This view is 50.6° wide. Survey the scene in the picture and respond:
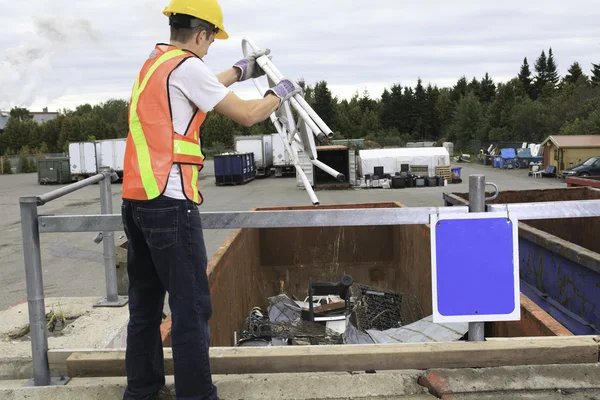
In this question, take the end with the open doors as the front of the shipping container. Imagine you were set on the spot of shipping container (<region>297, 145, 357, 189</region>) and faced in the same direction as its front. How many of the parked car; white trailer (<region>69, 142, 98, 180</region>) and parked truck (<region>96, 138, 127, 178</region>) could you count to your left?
1

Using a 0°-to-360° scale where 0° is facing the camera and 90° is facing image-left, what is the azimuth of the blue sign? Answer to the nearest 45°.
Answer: approximately 0°

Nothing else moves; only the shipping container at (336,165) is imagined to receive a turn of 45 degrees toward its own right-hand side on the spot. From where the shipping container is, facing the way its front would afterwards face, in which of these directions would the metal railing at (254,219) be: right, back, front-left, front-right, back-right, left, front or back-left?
front-left

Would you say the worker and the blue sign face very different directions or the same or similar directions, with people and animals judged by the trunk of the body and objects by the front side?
very different directions

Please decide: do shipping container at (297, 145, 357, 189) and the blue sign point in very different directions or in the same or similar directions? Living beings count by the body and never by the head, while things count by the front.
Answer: same or similar directions

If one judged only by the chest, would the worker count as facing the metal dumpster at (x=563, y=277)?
yes

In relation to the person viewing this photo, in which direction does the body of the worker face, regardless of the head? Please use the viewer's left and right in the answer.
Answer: facing away from the viewer and to the right of the viewer

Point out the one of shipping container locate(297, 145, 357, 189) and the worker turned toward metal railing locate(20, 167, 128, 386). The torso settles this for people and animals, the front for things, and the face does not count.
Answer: the shipping container

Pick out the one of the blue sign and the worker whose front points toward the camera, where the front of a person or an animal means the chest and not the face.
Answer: the blue sign

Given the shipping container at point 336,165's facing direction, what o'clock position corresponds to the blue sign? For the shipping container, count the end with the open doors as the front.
The blue sign is roughly at 12 o'clock from the shipping container.

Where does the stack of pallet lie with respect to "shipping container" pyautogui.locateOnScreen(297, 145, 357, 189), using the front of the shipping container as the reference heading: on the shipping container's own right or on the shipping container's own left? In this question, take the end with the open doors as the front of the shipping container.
on the shipping container's own left

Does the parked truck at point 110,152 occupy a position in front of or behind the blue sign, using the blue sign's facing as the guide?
behind

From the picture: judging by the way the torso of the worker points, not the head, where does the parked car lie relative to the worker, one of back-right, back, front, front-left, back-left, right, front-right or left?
front

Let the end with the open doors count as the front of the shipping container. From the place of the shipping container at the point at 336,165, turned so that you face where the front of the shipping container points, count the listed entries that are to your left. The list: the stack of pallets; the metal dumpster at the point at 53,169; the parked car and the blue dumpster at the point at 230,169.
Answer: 2

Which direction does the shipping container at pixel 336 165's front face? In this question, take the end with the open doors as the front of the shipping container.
toward the camera

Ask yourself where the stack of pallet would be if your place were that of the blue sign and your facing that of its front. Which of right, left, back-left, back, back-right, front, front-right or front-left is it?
back

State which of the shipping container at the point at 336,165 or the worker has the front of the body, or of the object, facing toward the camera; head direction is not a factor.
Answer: the shipping container

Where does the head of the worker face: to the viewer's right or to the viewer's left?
to the viewer's right
